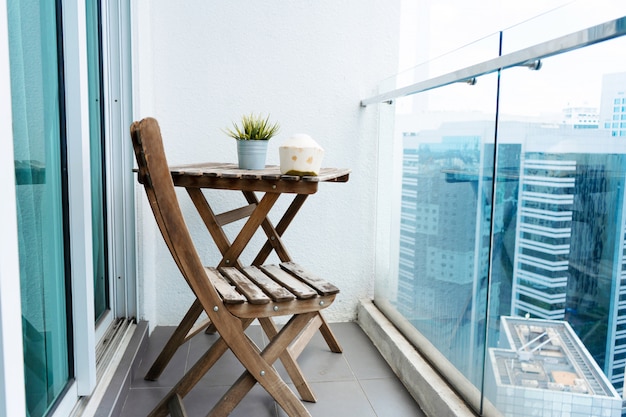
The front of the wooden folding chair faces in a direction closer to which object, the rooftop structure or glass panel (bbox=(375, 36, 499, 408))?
the glass panel

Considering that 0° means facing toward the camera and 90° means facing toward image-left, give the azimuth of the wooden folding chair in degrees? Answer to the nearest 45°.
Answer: approximately 225°

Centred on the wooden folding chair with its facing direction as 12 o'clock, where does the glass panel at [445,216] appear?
The glass panel is roughly at 1 o'clock from the wooden folding chair.

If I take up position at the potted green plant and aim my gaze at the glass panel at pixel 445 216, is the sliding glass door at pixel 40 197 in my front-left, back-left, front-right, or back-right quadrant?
back-right

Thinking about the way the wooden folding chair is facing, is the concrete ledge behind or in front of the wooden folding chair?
in front
